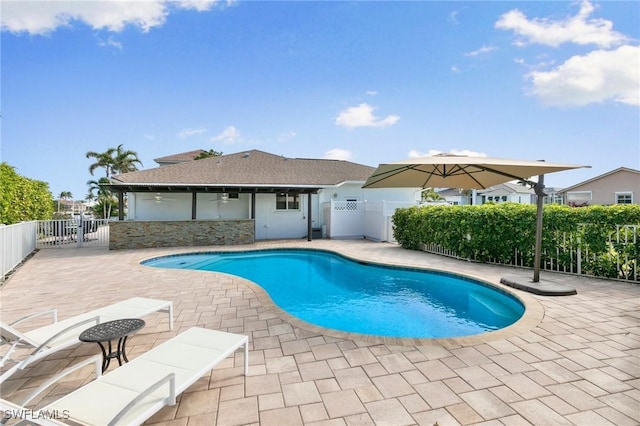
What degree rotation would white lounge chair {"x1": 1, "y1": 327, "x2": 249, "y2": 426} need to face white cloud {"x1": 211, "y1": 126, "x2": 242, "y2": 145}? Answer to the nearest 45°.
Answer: approximately 45° to its left

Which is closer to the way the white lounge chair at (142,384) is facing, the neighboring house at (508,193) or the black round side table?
the neighboring house

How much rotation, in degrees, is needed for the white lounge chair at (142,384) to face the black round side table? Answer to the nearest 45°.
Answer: approximately 45° to its left

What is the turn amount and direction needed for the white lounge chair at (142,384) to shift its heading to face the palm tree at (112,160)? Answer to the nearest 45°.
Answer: approximately 45° to its left

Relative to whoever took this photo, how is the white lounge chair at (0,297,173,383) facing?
facing away from the viewer and to the right of the viewer

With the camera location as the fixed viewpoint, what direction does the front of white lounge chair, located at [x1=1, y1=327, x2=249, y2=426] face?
facing away from the viewer and to the right of the viewer

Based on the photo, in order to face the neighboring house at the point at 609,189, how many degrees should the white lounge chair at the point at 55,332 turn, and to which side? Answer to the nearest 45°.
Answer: approximately 45° to its right
